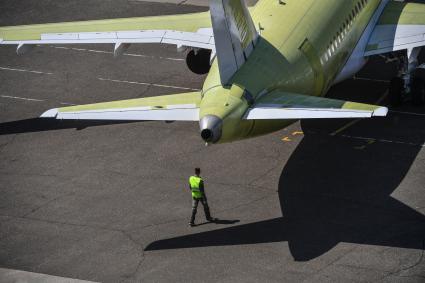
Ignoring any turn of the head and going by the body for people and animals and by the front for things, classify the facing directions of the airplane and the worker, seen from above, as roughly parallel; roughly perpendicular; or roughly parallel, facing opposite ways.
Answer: roughly parallel

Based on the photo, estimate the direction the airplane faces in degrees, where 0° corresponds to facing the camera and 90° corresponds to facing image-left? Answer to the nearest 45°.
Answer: approximately 225°

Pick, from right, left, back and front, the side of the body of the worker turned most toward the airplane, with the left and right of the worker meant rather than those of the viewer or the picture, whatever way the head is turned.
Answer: front

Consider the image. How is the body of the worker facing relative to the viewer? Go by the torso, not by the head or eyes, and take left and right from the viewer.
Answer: facing away from the viewer and to the right of the viewer

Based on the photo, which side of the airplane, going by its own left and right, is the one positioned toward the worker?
back

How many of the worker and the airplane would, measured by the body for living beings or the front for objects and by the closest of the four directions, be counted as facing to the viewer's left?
0
